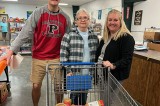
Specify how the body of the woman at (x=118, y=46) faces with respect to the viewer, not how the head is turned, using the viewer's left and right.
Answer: facing the viewer and to the left of the viewer

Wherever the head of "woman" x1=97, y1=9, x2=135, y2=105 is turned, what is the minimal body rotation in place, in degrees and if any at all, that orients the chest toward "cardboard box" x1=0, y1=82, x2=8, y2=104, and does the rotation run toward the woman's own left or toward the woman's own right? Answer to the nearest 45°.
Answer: approximately 90° to the woman's own right

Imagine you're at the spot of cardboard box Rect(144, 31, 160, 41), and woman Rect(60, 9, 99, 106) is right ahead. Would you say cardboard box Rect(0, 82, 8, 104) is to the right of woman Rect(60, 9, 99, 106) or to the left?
right

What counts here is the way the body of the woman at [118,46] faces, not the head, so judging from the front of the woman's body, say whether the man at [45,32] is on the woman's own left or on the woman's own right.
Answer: on the woman's own right
